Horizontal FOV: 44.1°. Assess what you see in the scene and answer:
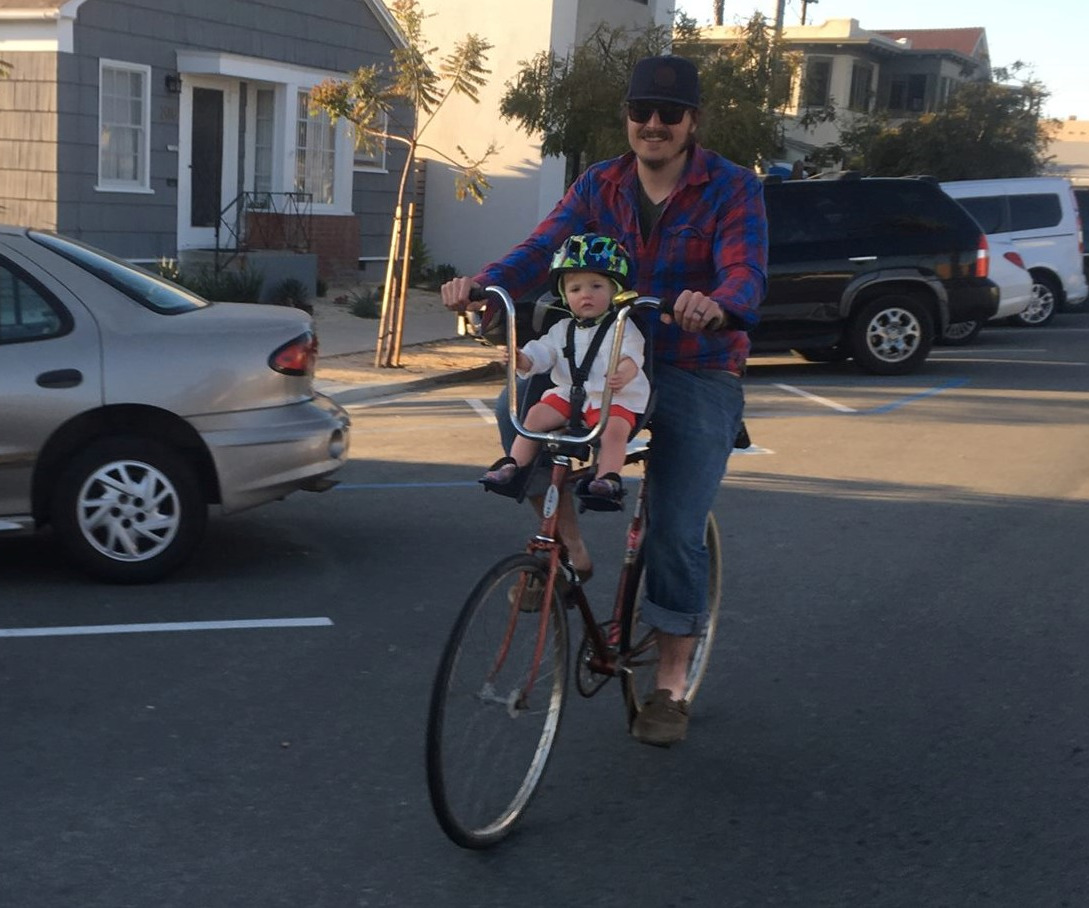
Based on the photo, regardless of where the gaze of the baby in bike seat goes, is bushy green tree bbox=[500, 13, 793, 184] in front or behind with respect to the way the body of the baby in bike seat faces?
behind

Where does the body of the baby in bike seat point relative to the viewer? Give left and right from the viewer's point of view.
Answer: facing the viewer and to the left of the viewer

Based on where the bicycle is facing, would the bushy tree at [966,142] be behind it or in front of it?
behind

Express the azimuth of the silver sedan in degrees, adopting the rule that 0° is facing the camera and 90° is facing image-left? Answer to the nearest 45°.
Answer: approximately 90°

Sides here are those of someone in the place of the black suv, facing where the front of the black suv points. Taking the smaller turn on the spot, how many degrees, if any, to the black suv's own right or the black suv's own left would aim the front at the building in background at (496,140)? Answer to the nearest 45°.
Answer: approximately 45° to the black suv's own right

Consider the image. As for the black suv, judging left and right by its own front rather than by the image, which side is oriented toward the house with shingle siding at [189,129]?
front

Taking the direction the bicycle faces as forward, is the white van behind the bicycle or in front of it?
behind

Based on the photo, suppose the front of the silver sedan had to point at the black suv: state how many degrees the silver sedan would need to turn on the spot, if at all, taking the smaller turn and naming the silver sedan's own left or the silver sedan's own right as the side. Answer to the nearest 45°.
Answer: approximately 135° to the silver sedan's own right

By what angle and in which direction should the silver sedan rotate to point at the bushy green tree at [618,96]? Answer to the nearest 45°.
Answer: approximately 135° to its right

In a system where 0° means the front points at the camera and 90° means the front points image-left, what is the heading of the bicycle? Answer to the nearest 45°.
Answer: approximately 45°

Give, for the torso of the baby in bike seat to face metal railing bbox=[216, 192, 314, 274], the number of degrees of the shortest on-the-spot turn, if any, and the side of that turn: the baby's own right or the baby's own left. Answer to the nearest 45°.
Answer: approximately 135° to the baby's own right

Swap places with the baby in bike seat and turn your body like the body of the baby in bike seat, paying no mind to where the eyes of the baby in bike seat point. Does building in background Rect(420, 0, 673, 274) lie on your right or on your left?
on your right

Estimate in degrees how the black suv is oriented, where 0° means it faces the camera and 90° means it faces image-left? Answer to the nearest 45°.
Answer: approximately 90°
